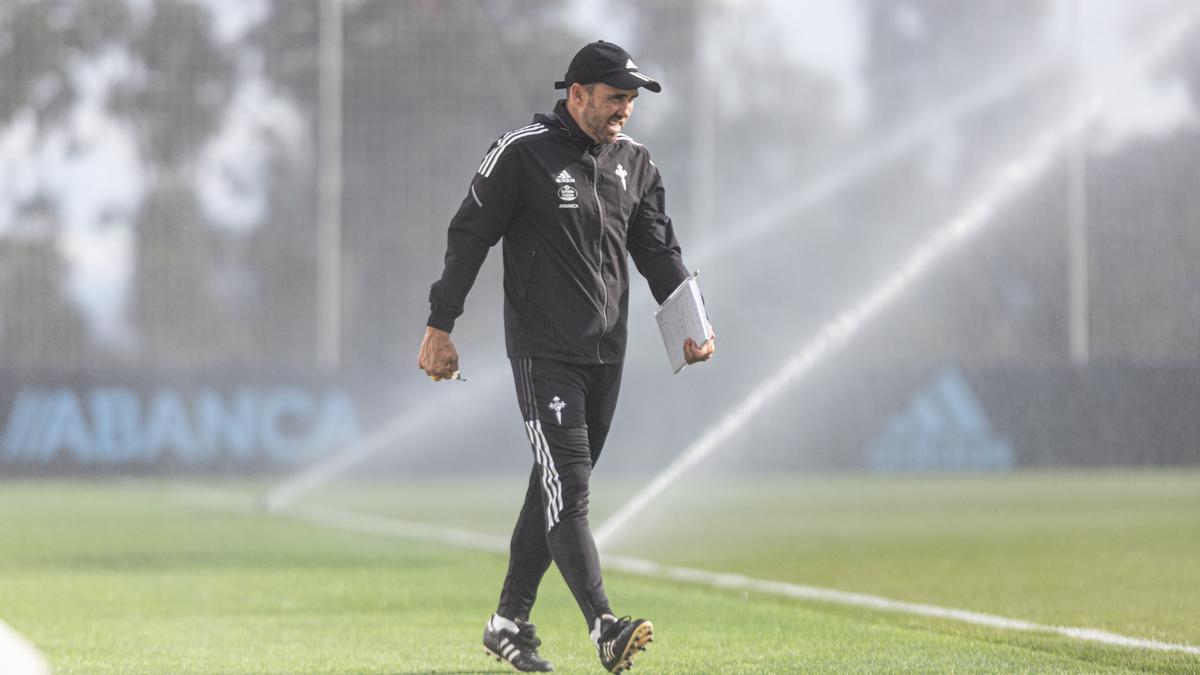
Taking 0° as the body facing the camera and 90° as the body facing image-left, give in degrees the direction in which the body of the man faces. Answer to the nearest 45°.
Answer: approximately 315°

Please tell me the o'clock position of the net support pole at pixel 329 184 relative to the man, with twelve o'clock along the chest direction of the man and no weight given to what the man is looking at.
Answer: The net support pole is roughly at 7 o'clock from the man.

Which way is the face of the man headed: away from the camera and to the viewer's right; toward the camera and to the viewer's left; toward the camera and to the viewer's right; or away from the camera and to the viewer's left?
toward the camera and to the viewer's right

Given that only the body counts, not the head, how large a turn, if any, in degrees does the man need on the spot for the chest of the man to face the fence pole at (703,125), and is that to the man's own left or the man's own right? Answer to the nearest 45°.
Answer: approximately 135° to the man's own left
